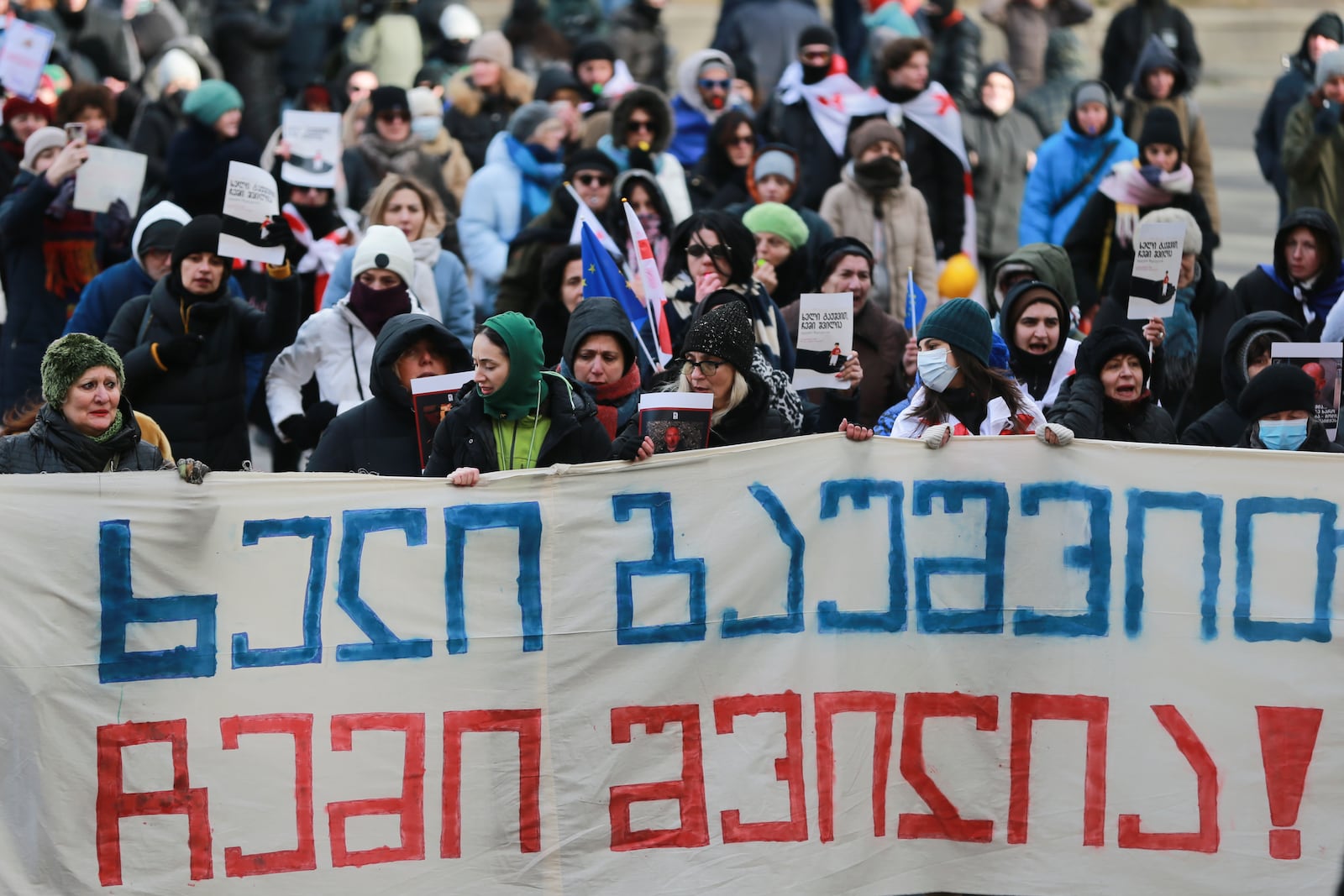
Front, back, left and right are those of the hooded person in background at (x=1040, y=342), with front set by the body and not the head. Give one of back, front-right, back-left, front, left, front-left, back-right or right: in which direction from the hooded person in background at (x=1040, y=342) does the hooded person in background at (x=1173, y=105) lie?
back

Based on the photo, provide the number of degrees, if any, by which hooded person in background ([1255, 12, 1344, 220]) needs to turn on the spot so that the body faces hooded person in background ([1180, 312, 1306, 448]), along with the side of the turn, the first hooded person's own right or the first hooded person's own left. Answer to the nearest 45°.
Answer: approximately 45° to the first hooded person's own right

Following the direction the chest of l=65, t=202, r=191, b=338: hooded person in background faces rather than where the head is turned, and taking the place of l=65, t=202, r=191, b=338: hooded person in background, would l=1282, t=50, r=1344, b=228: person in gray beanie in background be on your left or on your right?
on your left

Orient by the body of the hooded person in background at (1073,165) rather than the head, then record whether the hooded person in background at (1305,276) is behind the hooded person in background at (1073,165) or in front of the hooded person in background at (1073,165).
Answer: in front
